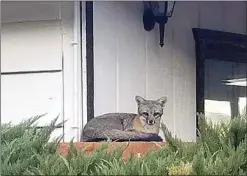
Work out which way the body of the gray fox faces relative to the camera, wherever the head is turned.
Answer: to the viewer's right

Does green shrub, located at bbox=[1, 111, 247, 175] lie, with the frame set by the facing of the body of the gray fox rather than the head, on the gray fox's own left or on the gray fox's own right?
on the gray fox's own right
